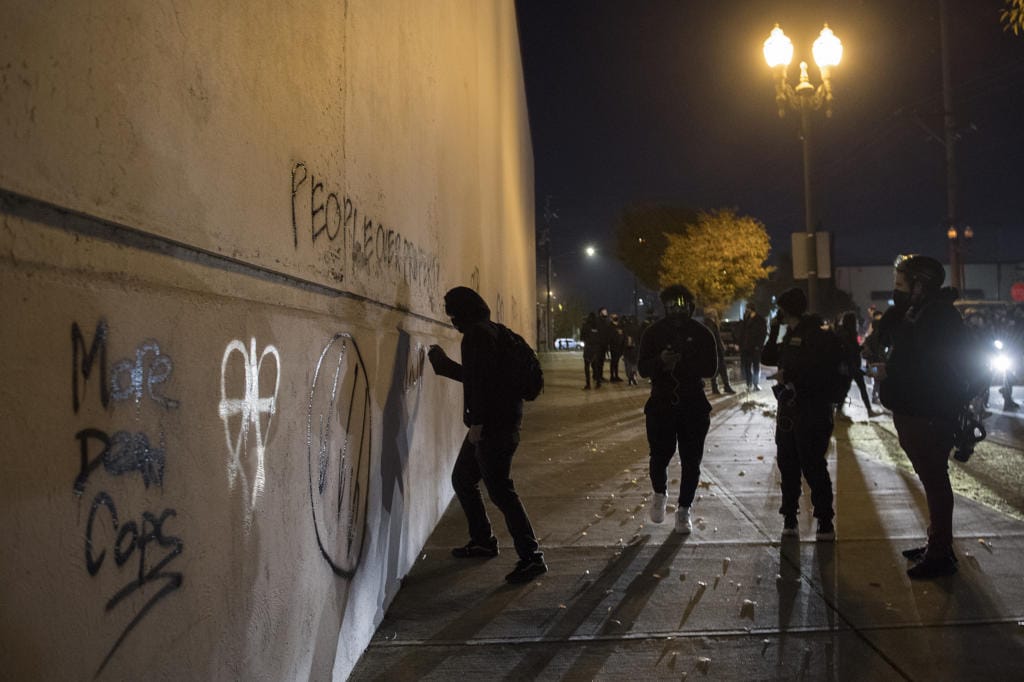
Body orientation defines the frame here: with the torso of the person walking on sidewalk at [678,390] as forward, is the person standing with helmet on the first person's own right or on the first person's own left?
on the first person's own left

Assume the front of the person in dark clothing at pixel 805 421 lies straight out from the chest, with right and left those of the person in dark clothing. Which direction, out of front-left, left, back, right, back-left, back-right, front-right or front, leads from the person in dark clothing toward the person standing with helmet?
left

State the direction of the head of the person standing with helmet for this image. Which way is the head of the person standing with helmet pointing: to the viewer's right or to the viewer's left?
to the viewer's left

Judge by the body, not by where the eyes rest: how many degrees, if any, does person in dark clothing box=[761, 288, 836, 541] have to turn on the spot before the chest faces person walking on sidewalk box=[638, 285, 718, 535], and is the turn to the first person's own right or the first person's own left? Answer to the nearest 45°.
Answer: approximately 45° to the first person's own right

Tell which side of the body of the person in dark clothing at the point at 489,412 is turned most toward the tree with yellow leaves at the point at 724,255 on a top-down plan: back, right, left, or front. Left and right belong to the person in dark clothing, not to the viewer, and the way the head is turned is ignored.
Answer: right

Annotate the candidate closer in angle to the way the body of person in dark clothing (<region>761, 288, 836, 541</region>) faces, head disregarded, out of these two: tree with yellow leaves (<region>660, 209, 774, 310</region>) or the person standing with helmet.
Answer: the person standing with helmet

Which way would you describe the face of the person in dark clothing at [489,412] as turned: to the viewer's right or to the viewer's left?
to the viewer's left

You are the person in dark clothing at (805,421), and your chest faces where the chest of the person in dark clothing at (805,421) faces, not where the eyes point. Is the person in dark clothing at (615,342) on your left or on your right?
on your right

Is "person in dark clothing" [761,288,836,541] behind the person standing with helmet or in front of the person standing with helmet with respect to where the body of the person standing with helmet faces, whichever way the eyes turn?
in front

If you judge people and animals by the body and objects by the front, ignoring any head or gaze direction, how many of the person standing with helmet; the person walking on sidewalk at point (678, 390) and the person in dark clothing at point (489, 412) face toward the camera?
1

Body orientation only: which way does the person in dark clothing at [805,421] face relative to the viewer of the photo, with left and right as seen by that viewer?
facing the viewer and to the left of the viewer

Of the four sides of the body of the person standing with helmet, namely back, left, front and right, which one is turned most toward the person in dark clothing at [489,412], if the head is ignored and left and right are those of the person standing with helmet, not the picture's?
front

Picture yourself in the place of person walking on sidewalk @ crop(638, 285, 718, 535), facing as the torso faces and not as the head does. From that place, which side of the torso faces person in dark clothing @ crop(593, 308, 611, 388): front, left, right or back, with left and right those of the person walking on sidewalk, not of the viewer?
back

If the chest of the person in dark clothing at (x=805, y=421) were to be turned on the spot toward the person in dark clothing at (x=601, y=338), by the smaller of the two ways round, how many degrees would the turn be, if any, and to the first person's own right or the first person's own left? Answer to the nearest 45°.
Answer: approximately 135° to the first person's own right

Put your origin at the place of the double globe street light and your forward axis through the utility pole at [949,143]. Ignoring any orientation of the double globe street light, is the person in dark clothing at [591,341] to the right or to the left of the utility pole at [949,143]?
left

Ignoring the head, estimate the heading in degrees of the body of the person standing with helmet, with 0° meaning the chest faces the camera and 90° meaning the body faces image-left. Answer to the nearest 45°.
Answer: approximately 90°

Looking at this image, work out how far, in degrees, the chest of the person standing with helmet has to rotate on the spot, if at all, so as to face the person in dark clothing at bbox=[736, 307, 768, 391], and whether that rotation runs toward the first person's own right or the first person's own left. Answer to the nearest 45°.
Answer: approximately 90° to the first person's own right

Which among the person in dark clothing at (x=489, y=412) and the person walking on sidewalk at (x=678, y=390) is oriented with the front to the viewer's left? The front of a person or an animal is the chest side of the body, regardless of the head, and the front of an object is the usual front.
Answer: the person in dark clothing

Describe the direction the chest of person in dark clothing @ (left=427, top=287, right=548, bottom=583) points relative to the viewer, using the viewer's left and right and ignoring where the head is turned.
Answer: facing to the left of the viewer

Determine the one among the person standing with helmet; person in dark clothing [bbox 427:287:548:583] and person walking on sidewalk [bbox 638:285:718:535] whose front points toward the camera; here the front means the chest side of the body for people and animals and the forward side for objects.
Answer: the person walking on sidewalk
